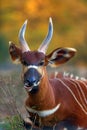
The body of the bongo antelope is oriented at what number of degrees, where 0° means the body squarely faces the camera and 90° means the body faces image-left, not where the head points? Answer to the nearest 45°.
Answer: approximately 45°
